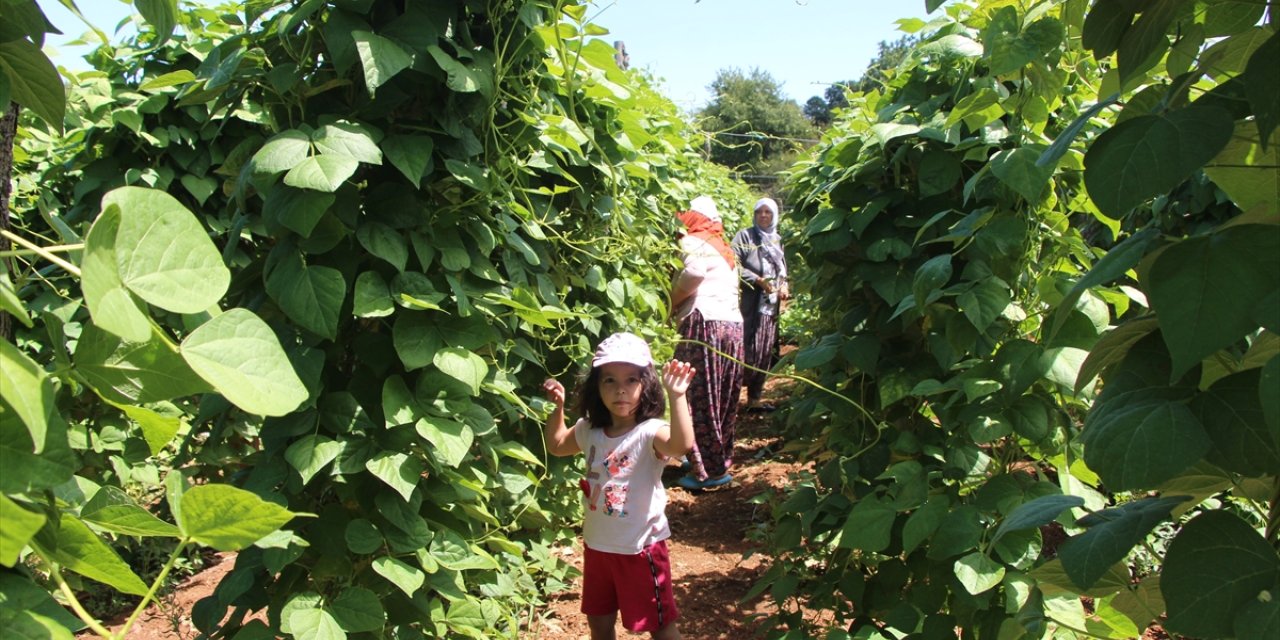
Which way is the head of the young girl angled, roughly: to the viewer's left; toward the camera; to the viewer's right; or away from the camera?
toward the camera

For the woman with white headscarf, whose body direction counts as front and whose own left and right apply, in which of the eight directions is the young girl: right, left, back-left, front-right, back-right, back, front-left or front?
front-right

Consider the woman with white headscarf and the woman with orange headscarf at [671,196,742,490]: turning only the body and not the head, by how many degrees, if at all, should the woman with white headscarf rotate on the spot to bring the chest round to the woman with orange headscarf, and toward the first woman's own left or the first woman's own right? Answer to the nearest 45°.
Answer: approximately 45° to the first woman's own right

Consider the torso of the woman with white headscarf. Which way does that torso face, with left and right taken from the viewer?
facing the viewer and to the right of the viewer

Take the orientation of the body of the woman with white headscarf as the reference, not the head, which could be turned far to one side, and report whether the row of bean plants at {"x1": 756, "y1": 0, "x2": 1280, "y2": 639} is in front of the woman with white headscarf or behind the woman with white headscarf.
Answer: in front
